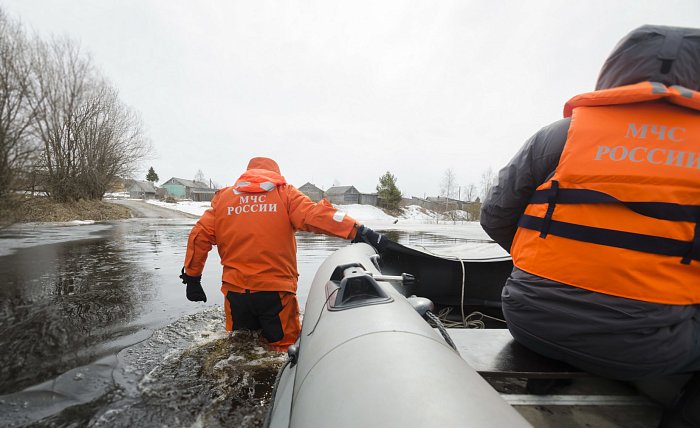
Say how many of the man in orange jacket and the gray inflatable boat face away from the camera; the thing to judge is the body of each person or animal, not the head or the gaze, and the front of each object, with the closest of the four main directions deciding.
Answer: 2

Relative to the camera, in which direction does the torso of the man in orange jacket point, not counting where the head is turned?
away from the camera

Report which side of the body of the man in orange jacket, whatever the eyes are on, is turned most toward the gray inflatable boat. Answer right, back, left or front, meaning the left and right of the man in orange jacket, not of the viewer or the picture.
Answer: back

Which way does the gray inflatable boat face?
away from the camera

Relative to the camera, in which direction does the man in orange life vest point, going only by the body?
away from the camera

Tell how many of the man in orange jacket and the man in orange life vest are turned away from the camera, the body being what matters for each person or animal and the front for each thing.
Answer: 2

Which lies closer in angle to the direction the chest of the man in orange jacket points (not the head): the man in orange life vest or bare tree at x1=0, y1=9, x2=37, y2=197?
the bare tree

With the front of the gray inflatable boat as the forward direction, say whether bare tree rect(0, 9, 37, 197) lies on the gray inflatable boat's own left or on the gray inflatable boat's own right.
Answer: on the gray inflatable boat's own left

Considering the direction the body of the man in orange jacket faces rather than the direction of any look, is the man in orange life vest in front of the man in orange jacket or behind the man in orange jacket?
behind

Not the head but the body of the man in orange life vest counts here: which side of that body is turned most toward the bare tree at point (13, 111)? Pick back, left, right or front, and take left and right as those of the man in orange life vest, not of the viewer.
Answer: left

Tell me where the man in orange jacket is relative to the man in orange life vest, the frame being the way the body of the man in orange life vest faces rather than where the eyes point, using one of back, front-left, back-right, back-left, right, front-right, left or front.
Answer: left

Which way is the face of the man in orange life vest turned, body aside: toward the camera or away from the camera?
away from the camera
